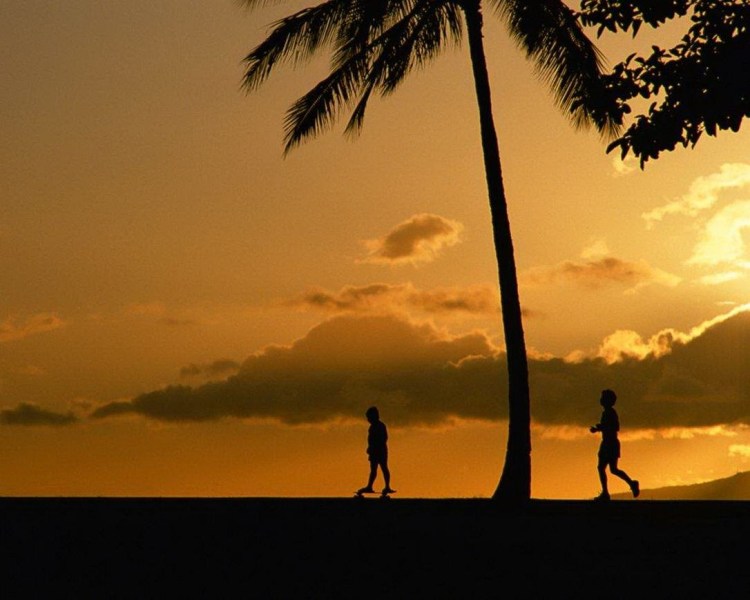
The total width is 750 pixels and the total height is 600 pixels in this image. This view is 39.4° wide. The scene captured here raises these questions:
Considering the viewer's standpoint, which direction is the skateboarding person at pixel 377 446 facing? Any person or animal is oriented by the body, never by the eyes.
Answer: facing to the left of the viewer

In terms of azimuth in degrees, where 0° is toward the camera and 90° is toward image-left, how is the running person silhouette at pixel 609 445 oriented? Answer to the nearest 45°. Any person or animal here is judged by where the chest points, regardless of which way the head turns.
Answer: approximately 90°
